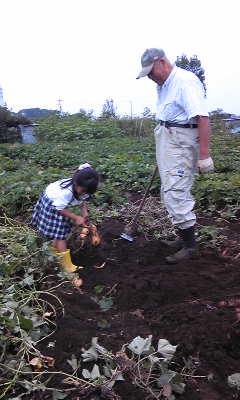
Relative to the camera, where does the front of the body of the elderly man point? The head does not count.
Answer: to the viewer's left

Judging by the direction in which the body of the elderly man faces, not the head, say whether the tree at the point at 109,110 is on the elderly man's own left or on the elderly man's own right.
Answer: on the elderly man's own right

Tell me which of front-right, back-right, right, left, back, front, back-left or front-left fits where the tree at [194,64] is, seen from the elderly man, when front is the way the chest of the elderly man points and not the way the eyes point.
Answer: right

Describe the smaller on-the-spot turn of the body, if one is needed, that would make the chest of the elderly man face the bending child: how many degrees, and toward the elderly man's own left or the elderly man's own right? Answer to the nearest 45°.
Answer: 0° — they already face them

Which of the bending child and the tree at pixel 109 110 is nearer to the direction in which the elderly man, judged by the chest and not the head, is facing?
the bending child

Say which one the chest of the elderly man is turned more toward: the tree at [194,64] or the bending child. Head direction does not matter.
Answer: the bending child
